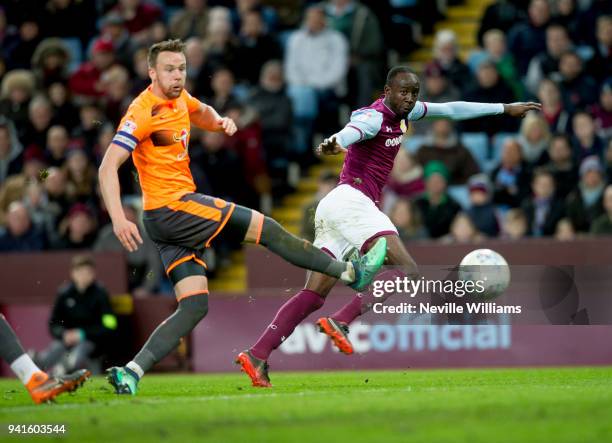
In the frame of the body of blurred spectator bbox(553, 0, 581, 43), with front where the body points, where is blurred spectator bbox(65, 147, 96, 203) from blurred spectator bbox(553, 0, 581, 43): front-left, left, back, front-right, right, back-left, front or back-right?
right

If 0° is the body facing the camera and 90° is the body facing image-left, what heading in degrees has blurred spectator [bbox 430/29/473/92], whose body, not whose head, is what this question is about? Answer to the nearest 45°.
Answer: approximately 0°

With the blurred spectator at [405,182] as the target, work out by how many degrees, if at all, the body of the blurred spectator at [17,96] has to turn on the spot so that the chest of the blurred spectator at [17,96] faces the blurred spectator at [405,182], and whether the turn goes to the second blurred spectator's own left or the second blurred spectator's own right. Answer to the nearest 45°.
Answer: approximately 45° to the second blurred spectator's own left

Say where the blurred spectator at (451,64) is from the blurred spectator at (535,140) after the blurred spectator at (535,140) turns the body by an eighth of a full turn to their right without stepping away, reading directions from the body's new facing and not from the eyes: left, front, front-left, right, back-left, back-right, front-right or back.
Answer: right

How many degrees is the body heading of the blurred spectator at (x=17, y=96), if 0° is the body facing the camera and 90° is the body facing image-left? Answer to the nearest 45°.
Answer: approximately 0°

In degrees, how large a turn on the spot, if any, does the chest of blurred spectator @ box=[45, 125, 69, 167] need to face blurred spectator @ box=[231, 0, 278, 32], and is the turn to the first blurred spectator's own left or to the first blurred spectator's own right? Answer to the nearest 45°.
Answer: approximately 90° to the first blurred spectator's own left

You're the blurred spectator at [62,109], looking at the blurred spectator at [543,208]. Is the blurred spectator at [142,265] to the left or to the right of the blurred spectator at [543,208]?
right
